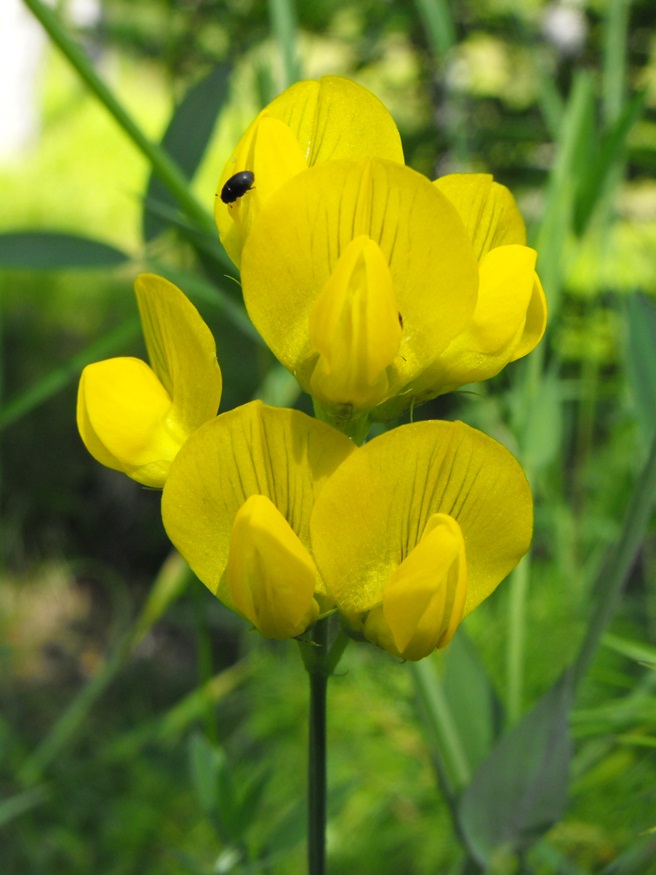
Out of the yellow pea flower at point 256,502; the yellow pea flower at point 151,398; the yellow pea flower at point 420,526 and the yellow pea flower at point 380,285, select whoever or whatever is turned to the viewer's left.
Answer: the yellow pea flower at point 151,398

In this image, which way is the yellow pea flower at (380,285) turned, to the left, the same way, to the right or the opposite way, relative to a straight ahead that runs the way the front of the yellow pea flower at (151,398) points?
to the left

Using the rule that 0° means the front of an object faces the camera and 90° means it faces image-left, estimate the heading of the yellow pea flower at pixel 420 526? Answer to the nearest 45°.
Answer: approximately 0°

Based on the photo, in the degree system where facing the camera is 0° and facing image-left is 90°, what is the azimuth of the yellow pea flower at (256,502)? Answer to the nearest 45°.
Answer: approximately 0°

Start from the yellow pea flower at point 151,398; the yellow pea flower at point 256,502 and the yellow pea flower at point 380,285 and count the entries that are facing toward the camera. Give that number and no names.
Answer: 2

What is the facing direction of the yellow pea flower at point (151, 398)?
to the viewer's left
